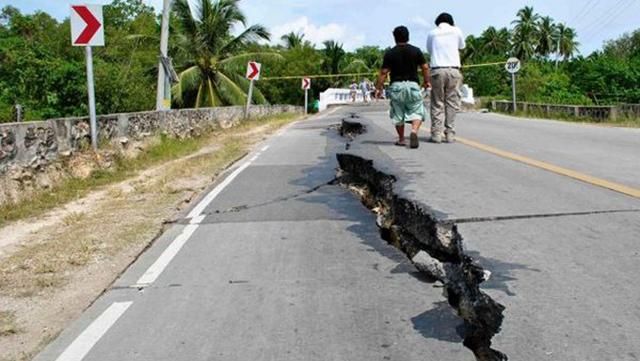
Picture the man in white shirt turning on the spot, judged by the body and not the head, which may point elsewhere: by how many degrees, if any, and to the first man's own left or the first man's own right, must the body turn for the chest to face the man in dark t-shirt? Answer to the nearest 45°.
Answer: approximately 135° to the first man's own left

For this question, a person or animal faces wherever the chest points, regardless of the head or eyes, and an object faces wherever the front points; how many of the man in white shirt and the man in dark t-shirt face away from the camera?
2

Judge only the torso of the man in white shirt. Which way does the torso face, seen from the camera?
away from the camera

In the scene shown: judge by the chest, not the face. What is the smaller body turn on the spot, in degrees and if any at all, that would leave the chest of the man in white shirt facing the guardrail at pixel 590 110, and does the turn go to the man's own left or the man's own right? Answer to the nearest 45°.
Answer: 0° — they already face it

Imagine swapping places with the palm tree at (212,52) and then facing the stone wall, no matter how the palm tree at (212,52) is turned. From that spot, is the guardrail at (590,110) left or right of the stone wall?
left

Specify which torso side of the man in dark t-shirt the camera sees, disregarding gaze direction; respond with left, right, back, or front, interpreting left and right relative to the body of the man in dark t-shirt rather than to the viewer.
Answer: back

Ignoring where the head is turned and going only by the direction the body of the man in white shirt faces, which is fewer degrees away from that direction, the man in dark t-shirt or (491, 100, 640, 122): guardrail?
the guardrail

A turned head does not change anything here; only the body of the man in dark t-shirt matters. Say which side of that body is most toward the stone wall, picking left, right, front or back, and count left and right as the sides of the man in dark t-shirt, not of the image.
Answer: left

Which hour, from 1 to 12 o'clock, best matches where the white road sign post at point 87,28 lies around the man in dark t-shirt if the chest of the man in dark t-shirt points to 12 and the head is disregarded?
The white road sign post is roughly at 9 o'clock from the man in dark t-shirt.

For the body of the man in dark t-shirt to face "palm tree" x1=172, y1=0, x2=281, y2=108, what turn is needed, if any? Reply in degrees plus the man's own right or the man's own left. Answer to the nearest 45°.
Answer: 0° — they already face it
